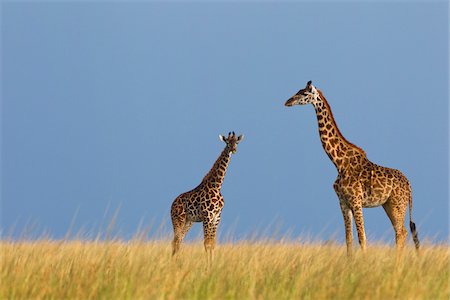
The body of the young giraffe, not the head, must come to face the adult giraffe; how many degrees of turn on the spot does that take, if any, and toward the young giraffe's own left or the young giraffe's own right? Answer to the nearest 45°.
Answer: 0° — it already faces it

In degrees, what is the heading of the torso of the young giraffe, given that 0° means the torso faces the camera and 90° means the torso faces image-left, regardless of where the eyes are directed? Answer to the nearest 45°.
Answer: approximately 315°
